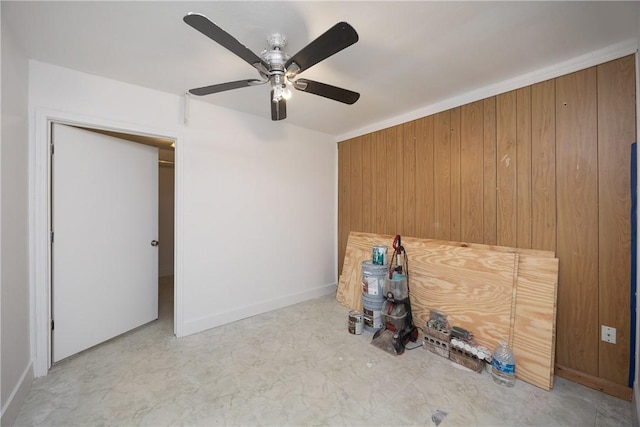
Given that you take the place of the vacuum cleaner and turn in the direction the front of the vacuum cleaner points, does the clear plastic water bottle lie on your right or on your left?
on your left

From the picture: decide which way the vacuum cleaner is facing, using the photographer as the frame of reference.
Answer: facing the viewer and to the left of the viewer

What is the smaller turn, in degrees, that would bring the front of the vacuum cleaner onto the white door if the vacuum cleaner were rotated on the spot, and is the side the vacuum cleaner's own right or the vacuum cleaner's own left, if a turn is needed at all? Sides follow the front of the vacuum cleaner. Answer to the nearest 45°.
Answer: approximately 45° to the vacuum cleaner's own right
